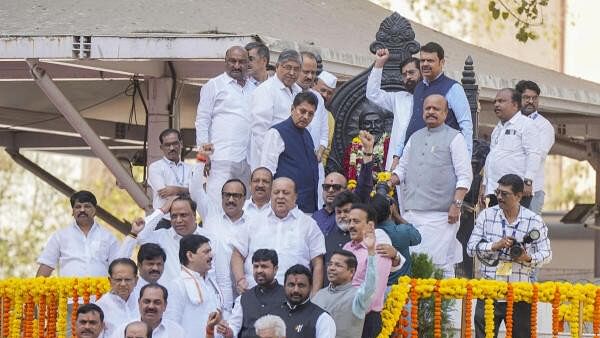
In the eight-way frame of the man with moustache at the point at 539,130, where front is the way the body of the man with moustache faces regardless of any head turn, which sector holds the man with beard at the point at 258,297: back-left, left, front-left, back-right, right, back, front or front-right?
front-right

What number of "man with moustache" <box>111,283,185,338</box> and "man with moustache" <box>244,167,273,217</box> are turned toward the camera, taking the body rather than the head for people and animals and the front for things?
2

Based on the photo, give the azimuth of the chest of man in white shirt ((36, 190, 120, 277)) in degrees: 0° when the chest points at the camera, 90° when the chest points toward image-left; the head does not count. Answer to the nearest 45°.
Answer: approximately 0°

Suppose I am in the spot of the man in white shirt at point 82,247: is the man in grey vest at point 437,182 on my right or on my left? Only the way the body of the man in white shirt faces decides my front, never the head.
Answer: on my left

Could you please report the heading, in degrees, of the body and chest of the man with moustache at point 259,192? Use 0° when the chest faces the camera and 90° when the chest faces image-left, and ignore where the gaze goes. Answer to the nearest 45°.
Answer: approximately 0°
